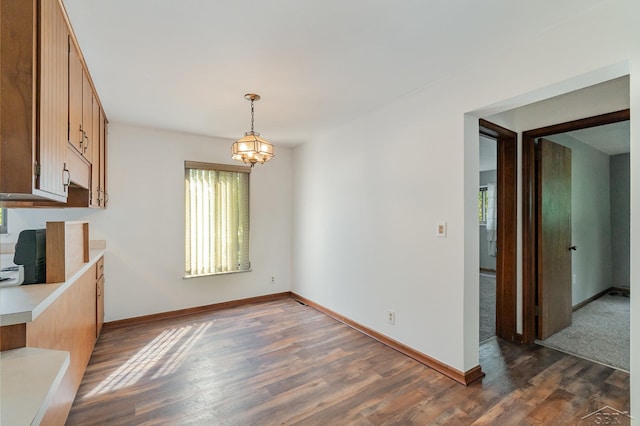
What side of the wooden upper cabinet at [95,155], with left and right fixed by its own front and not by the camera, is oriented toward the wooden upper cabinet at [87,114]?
right

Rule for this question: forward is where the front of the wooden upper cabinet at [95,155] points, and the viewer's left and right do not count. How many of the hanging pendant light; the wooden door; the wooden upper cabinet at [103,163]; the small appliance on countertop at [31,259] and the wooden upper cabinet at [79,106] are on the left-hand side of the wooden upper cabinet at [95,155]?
1

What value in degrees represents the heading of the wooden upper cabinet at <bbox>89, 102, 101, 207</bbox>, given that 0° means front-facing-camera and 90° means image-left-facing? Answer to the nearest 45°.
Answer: approximately 270°

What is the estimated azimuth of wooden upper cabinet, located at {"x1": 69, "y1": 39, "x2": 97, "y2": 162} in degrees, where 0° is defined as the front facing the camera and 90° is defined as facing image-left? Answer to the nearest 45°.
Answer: approximately 270°

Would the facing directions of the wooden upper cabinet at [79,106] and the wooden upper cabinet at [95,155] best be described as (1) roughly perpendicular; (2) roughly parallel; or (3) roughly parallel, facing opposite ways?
roughly parallel

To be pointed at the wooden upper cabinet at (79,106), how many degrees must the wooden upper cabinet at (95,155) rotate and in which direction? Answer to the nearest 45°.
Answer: approximately 90° to its right

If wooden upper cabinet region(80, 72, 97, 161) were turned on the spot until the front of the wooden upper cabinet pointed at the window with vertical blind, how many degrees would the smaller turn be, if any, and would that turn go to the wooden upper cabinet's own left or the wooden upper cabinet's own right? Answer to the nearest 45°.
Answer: approximately 45° to the wooden upper cabinet's own left

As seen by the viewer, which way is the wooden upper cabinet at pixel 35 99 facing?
to the viewer's right

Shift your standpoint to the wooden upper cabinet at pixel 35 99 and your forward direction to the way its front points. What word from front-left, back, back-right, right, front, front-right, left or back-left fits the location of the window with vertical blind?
front-left
